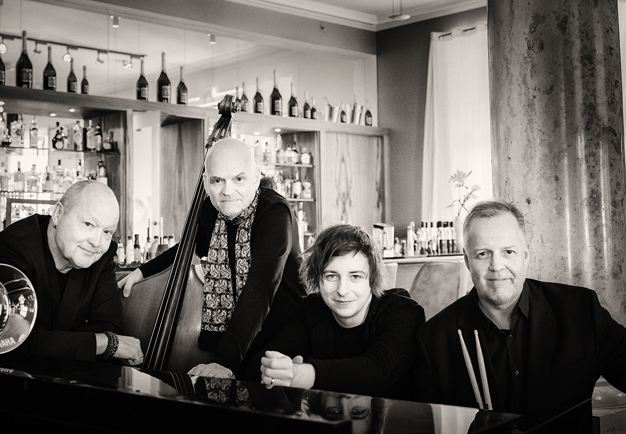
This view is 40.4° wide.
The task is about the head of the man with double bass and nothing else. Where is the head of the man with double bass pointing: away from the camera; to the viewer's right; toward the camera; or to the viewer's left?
toward the camera

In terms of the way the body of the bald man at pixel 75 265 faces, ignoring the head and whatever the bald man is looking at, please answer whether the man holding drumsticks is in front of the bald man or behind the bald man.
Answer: in front

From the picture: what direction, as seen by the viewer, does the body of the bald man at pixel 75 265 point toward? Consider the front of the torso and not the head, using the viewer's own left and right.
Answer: facing the viewer and to the right of the viewer

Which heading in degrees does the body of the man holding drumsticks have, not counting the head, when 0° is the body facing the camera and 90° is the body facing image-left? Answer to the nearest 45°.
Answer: approximately 0°

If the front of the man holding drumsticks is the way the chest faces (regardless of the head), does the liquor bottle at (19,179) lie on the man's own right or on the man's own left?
on the man's own right

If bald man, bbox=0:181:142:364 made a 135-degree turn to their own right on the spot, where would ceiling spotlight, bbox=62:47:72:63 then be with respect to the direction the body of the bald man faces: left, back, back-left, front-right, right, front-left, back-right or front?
right

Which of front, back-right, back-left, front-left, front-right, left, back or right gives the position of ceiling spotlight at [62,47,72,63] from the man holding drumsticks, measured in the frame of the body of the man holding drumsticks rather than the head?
back-right

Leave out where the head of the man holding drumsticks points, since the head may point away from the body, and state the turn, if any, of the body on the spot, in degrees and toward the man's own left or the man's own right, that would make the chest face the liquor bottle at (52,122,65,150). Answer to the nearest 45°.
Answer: approximately 135° to the man's own right

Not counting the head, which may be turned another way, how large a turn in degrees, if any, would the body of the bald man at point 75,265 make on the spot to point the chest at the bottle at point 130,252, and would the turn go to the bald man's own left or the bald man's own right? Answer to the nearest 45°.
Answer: approximately 135° to the bald man's own left

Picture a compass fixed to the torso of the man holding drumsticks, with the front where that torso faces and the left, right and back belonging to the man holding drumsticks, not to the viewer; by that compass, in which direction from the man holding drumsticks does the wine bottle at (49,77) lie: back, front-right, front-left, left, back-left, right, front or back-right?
back-right

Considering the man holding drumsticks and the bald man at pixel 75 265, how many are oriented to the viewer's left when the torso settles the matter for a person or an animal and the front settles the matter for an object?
0

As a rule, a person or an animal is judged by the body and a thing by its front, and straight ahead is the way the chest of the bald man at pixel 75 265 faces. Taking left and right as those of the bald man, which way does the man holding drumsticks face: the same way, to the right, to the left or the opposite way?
to the right

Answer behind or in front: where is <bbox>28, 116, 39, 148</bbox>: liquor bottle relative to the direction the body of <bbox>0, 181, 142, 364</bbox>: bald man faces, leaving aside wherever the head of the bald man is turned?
behind

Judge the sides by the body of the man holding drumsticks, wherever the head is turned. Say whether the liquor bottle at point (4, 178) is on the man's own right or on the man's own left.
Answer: on the man's own right

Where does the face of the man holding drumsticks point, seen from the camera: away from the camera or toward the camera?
toward the camera
